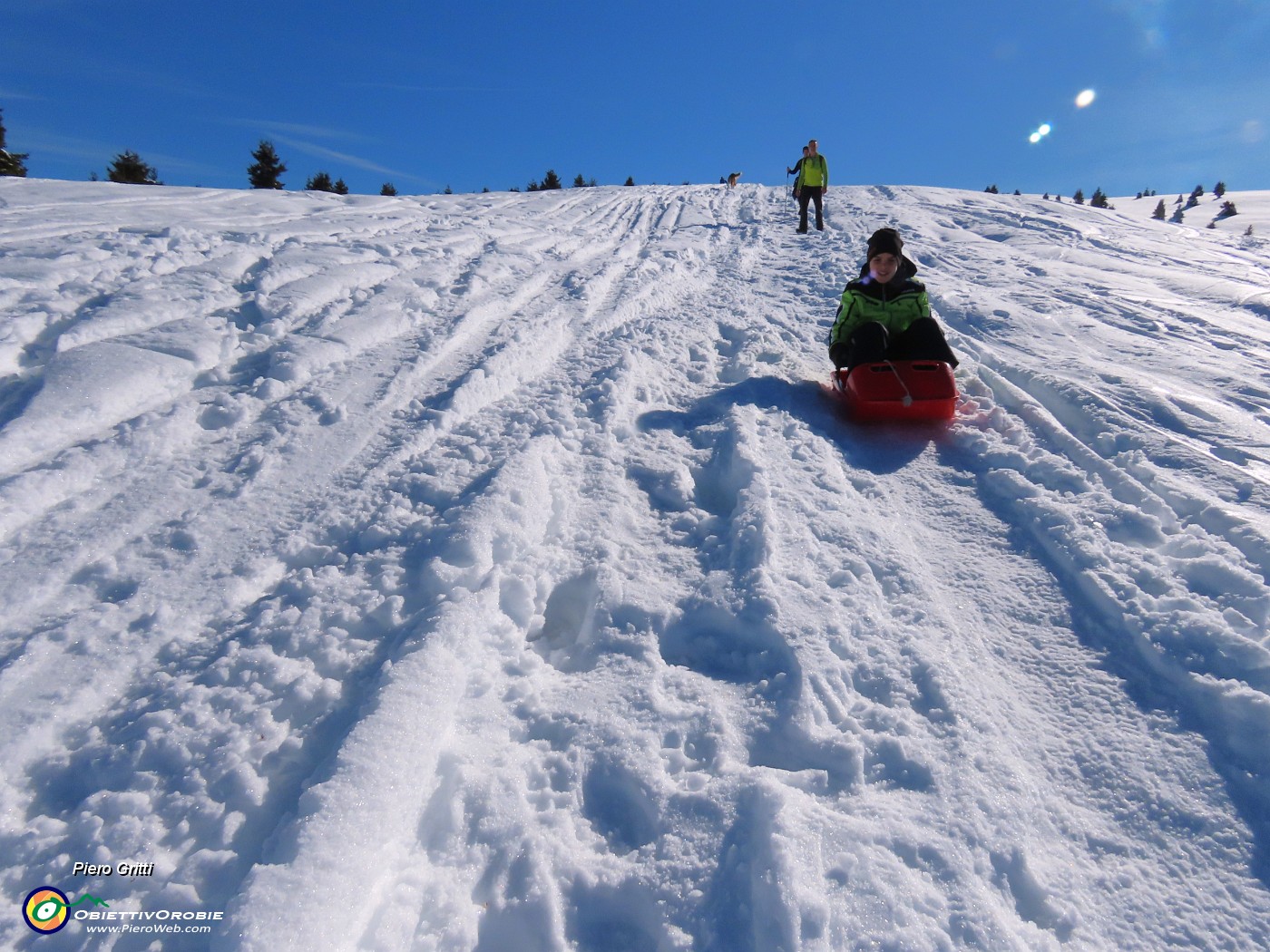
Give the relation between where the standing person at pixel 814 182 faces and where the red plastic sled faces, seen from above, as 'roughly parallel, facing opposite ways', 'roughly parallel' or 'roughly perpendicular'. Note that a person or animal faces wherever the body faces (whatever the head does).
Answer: roughly parallel

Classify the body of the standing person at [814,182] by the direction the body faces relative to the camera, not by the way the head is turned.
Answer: toward the camera

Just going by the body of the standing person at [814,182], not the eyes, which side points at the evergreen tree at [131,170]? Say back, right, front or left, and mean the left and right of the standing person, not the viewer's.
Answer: right

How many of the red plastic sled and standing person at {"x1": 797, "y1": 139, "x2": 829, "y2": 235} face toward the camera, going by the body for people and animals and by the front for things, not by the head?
2

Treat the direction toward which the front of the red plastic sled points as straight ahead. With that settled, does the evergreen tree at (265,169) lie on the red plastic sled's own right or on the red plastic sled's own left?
on the red plastic sled's own right

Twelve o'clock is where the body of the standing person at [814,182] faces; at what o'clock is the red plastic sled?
The red plastic sled is roughly at 12 o'clock from the standing person.

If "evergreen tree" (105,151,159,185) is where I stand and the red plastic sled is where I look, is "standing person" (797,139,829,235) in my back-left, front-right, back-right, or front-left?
front-left

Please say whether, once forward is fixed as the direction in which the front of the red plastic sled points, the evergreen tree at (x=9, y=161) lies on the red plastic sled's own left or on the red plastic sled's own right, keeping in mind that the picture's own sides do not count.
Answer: on the red plastic sled's own right

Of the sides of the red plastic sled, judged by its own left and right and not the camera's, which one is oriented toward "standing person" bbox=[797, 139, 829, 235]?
back

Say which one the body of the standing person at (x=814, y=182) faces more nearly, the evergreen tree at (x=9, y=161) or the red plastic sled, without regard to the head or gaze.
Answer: the red plastic sled

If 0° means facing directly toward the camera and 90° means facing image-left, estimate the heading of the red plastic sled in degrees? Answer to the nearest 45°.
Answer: approximately 0°
